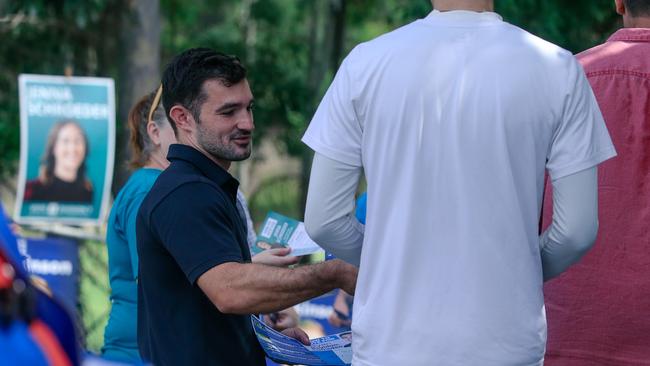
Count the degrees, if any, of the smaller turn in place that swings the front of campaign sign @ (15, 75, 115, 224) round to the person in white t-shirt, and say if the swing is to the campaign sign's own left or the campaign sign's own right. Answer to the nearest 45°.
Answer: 0° — it already faces them

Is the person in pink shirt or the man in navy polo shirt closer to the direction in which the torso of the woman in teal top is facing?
the person in pink shirt

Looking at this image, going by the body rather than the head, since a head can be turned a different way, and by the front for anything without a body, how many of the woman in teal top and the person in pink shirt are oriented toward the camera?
0

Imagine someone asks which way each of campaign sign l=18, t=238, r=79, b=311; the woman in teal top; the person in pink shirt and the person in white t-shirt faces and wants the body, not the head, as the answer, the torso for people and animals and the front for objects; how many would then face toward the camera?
1

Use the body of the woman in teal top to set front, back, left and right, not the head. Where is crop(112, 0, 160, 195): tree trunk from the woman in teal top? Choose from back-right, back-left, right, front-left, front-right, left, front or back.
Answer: left

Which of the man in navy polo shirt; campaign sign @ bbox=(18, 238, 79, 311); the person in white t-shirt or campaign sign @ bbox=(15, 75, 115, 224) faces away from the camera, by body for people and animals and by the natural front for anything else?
the person in white t-shirt

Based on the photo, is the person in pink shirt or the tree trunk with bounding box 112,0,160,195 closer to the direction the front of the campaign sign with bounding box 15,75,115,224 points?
the person in pink shirt

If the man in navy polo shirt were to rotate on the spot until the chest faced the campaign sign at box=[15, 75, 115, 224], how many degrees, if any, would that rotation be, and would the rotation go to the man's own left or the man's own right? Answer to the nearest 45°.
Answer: approximately 90° to the man's own left

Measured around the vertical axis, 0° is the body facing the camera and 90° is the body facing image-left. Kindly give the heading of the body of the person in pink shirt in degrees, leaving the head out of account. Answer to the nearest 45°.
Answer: approximately 180°

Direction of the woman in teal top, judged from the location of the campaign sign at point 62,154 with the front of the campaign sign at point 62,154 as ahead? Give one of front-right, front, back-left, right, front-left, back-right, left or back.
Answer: front

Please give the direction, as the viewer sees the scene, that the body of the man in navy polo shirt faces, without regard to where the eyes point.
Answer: to the viewer's right

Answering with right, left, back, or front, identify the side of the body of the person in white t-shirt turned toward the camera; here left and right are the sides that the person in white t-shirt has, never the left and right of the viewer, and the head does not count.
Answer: back

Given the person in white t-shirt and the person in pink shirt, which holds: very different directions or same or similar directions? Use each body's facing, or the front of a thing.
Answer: same or similar directions

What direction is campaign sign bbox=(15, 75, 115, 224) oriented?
toward the camera

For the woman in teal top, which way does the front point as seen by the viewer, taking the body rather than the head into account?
to the viewer's right

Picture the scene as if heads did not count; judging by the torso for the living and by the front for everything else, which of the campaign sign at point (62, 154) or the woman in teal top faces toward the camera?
the campaign sign
